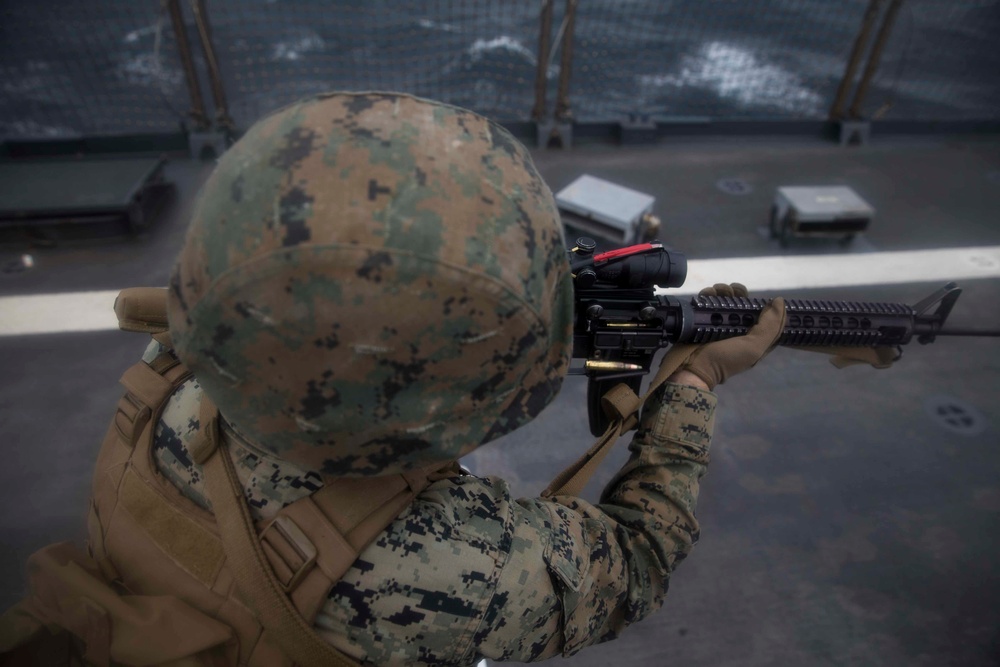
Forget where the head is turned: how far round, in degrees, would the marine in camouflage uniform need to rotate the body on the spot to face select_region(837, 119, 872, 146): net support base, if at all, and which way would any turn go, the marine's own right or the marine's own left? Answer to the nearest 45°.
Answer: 0° — they already face it

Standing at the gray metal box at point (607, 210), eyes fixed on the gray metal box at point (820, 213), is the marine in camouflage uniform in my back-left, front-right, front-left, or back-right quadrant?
back-right

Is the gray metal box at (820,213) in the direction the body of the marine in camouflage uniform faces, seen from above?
yes

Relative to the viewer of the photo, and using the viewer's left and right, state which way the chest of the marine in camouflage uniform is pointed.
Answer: facing away from the viewer and to the right of the viewer

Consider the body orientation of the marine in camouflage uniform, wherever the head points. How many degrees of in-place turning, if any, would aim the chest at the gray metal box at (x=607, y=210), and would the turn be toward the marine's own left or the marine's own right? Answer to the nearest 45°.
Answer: approximately 45° to the marine's own left

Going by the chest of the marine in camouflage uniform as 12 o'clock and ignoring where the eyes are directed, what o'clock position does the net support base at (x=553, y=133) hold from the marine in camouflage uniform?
The net support base is roughly at 11 o'clock from the marine in camouflage uniform.
